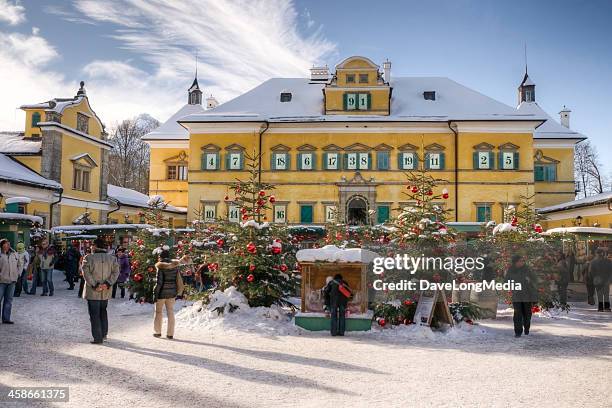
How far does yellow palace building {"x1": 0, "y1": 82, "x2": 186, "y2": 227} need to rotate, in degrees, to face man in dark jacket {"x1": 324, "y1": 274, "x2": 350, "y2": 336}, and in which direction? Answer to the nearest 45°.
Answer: approximately 45° to its right

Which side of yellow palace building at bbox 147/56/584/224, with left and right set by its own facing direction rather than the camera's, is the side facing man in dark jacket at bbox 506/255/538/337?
front

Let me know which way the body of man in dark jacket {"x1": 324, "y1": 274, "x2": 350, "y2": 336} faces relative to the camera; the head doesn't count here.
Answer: away from the camera

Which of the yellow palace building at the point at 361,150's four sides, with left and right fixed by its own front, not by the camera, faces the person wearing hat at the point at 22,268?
front

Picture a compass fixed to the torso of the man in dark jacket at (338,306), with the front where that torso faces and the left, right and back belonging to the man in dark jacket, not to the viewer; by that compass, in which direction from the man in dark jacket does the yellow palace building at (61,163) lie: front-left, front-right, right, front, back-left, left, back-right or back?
front-left

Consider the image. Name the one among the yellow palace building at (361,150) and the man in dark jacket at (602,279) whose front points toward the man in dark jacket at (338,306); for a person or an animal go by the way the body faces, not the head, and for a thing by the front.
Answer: the yellow palace building

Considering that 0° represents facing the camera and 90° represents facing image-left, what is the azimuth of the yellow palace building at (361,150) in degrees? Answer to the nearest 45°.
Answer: approximately 0°

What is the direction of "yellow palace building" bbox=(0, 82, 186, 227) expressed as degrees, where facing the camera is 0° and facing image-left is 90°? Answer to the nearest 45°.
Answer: approximately 315°

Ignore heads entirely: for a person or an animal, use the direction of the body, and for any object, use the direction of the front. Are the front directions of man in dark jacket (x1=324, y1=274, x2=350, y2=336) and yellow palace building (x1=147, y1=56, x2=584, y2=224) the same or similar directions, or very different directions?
very different directions

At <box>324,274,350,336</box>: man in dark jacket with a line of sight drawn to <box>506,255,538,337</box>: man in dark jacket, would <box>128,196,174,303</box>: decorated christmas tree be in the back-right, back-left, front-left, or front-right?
back-left

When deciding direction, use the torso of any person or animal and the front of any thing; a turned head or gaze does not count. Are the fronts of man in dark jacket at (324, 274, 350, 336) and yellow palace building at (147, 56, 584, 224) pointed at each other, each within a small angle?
yes

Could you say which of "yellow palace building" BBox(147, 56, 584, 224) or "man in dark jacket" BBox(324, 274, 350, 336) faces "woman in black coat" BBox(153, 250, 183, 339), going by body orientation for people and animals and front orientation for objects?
the yellow palace building

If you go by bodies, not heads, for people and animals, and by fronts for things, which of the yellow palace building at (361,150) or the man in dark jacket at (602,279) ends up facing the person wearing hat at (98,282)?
the yellow palace building
